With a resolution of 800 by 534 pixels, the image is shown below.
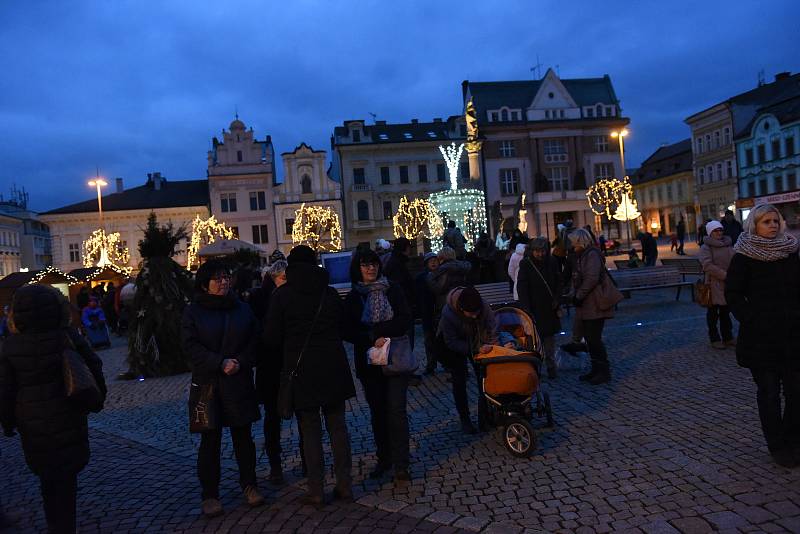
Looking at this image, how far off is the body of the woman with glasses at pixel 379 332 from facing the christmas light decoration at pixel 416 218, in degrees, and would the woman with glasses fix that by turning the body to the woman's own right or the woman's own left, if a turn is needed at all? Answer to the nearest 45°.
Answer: approximately 180°

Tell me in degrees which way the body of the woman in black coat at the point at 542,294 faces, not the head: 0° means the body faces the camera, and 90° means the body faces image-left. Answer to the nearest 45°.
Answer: approximately 0°

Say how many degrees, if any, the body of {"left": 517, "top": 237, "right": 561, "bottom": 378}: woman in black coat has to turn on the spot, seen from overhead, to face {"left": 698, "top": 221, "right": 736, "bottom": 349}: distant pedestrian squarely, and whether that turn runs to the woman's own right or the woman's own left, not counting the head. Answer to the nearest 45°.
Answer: approximately 135° to the woman's own left

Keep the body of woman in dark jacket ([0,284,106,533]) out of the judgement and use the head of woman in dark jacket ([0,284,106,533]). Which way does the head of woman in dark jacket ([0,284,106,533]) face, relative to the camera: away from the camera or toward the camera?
away from the camera

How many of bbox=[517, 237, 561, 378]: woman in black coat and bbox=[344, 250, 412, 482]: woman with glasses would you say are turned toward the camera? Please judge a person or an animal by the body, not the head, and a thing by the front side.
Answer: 2

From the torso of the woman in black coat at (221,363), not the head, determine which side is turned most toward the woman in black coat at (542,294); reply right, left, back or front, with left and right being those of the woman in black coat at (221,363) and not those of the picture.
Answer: left

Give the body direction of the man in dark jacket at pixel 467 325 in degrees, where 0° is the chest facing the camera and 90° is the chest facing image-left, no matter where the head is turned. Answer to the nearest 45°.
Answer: approximately 315°

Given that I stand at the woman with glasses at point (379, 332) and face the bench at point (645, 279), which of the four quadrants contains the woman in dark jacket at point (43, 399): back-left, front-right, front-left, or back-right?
back-left

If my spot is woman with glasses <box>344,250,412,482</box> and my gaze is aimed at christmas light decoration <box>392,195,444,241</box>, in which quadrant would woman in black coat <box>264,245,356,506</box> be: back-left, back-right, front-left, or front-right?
back-left

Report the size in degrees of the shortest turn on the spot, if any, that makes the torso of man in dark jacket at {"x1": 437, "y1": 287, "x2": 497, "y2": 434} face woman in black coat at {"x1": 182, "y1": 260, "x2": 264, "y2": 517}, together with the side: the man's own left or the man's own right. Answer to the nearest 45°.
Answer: approximately 90° to the man's own right
